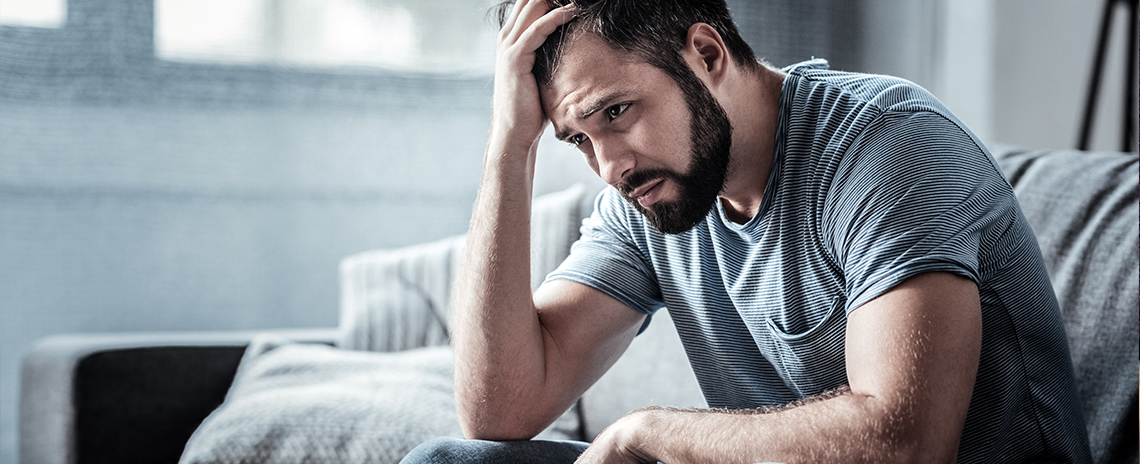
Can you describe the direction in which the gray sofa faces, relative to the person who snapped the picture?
facing the viewer and to the left of the viewer

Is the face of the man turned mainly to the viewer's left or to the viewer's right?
to the viewer's left

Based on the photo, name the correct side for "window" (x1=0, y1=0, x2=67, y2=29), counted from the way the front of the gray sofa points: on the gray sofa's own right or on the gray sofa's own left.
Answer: on the gray sofa's own right

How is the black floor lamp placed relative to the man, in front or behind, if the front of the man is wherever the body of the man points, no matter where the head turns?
behind

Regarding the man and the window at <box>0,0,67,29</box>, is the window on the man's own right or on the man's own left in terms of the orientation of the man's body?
on the man's own right

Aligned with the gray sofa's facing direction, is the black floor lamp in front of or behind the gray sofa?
behind

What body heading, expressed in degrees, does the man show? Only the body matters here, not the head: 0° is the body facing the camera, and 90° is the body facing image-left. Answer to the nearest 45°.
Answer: approximately 45°

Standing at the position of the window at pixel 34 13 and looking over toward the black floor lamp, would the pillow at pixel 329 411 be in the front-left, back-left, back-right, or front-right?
front-right

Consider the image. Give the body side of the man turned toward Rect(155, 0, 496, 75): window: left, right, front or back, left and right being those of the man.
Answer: right
